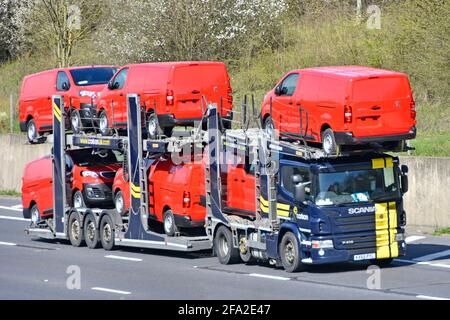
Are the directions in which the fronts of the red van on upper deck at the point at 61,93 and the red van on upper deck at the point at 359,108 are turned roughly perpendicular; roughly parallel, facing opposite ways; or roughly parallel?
roughly parallel, facing opposite ways

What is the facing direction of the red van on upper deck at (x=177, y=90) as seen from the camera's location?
facing away from the viewer and to the left of the viewer

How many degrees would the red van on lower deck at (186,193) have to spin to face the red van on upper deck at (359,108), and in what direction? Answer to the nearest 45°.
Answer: approximately 180°

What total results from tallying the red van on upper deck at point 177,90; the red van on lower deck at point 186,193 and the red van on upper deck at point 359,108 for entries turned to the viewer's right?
0

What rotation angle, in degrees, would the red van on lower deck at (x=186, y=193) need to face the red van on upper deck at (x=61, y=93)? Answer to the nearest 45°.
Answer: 0° — it already faces it

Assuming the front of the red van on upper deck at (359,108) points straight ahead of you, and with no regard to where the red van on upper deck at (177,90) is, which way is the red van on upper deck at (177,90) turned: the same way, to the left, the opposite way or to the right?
the same way

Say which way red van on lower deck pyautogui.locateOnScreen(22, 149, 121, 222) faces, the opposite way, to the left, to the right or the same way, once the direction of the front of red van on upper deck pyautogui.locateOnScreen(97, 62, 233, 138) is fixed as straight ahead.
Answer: the opposite way

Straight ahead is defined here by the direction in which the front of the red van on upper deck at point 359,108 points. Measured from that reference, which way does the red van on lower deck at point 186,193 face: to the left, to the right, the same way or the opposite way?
the same way

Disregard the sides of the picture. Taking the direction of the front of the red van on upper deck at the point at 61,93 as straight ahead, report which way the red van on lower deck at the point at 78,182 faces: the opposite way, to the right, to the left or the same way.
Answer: the same way

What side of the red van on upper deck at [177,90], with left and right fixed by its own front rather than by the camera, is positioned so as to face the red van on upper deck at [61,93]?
front

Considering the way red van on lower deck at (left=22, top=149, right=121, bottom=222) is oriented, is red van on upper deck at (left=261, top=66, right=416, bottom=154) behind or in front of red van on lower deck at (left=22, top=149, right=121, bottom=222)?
in front

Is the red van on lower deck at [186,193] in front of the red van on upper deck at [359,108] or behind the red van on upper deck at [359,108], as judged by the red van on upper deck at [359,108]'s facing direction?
in front

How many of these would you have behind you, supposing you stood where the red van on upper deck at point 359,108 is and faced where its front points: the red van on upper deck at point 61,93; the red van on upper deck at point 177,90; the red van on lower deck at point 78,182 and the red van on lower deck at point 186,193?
0

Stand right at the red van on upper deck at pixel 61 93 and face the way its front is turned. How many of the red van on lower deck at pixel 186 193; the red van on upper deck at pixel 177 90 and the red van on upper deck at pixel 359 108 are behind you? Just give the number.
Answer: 0

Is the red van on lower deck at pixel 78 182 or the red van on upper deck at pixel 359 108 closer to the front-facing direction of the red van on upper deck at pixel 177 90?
the red van on lower deck

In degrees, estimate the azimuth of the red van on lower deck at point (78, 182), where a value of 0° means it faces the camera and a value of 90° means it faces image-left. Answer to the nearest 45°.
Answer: approximately 315°

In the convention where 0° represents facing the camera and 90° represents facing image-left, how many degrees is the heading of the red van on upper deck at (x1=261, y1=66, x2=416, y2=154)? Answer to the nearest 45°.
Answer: approximately 135°

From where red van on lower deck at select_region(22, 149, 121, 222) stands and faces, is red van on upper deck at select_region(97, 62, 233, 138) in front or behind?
in front

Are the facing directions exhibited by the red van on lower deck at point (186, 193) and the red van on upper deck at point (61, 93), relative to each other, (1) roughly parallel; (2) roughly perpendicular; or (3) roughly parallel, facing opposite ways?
roughly parallel, facing opposite ways

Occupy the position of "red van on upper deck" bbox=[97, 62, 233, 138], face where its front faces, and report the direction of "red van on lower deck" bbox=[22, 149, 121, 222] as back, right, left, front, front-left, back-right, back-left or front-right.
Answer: front

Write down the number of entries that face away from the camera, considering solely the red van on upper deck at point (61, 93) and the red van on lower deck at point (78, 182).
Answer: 0
